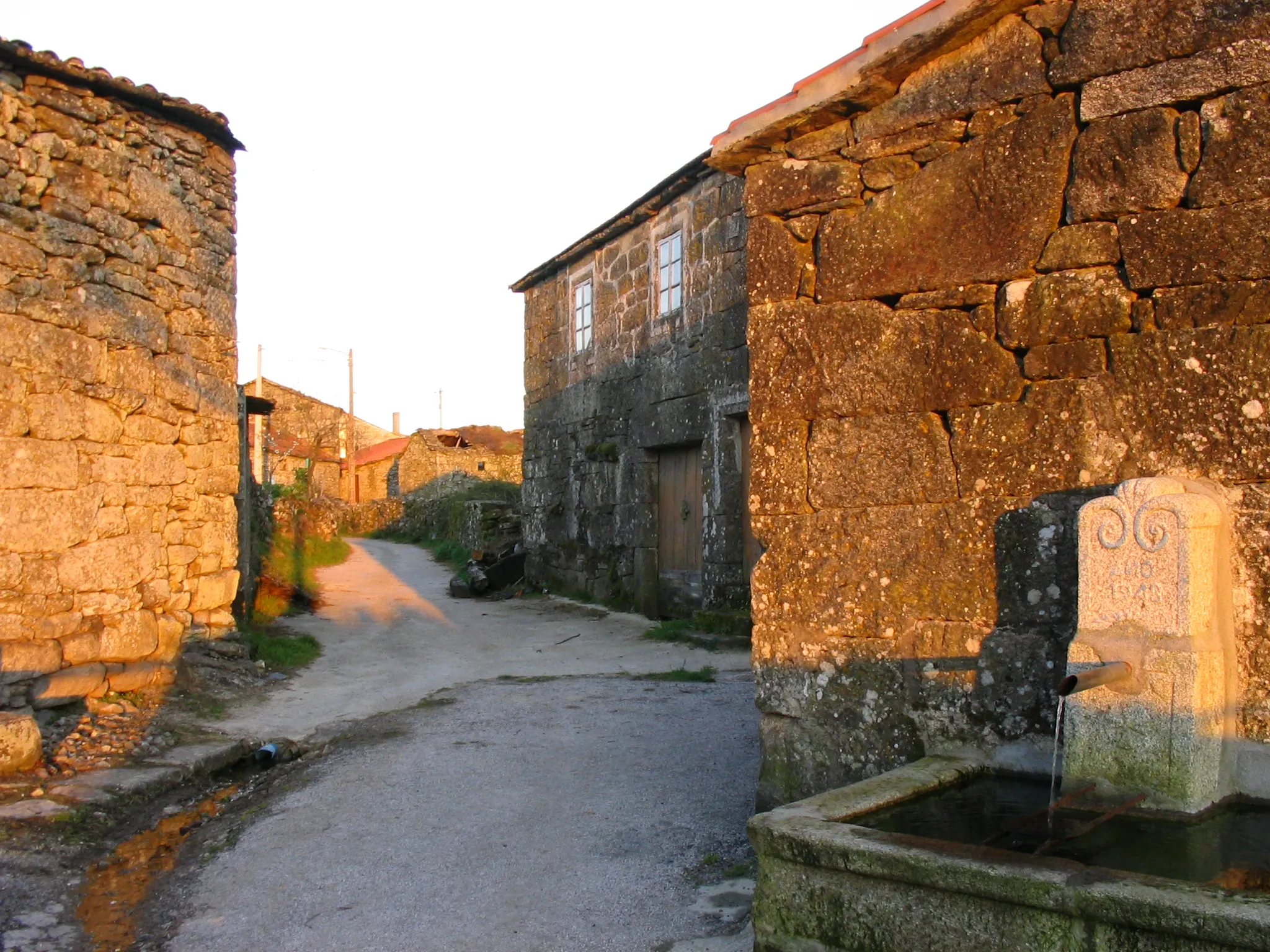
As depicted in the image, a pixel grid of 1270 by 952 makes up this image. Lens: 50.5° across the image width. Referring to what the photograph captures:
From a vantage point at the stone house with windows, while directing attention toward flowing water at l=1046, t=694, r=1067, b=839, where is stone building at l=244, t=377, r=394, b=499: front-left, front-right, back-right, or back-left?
back-right

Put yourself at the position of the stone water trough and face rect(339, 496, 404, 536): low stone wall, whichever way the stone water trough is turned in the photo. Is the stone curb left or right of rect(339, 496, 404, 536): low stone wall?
left

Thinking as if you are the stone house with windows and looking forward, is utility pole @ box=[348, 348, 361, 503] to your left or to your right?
on your right

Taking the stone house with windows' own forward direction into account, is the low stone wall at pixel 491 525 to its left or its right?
on its right

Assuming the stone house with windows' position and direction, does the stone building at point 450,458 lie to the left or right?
on its right

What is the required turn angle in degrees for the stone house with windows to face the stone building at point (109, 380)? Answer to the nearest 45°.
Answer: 0° — it already faces it

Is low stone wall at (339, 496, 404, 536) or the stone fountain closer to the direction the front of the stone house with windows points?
the stone fountain

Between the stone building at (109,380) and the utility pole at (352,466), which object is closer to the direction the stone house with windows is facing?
the stone building

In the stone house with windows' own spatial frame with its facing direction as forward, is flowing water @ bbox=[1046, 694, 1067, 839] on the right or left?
on its left

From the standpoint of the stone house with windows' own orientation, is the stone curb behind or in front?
in front

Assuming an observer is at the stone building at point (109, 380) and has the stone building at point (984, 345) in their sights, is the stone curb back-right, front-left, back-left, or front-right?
front-right
